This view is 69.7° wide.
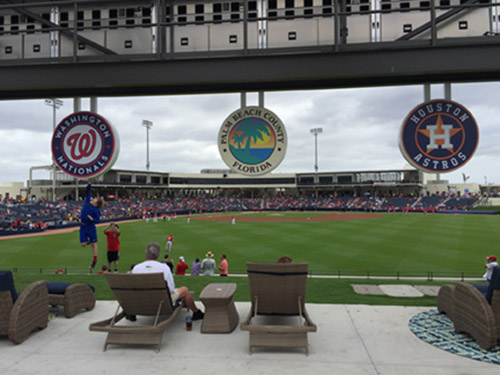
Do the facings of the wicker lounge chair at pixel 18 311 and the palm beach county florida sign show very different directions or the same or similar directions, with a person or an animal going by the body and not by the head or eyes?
very different directions

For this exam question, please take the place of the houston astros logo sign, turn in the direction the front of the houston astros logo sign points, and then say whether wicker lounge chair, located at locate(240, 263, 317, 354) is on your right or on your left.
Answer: on your right

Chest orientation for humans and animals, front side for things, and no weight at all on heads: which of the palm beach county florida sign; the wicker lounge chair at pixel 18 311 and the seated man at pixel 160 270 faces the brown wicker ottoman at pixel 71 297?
the wicker lounge chair

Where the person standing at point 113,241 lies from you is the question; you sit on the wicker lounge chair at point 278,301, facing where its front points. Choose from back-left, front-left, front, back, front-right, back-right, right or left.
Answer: front-left

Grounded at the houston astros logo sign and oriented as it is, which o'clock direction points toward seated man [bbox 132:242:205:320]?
The seated man is roughly at 2 o'clock from the houston astros logo sign.

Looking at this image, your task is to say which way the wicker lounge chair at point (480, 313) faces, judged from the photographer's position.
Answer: facing away from the viewer and to the left of the viewer

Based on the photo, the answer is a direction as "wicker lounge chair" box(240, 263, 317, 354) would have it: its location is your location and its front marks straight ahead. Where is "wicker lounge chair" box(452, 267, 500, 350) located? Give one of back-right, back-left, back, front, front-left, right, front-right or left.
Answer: right

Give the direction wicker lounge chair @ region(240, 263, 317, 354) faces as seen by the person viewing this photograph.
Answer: facing away from the viewer

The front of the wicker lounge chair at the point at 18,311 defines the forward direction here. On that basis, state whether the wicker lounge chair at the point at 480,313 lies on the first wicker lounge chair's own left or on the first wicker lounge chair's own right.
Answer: on the first wicker lounge chair's own right

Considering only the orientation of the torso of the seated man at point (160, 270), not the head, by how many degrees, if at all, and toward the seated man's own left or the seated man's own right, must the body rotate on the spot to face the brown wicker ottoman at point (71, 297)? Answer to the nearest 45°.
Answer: approximately 90° to the seated man's own left
